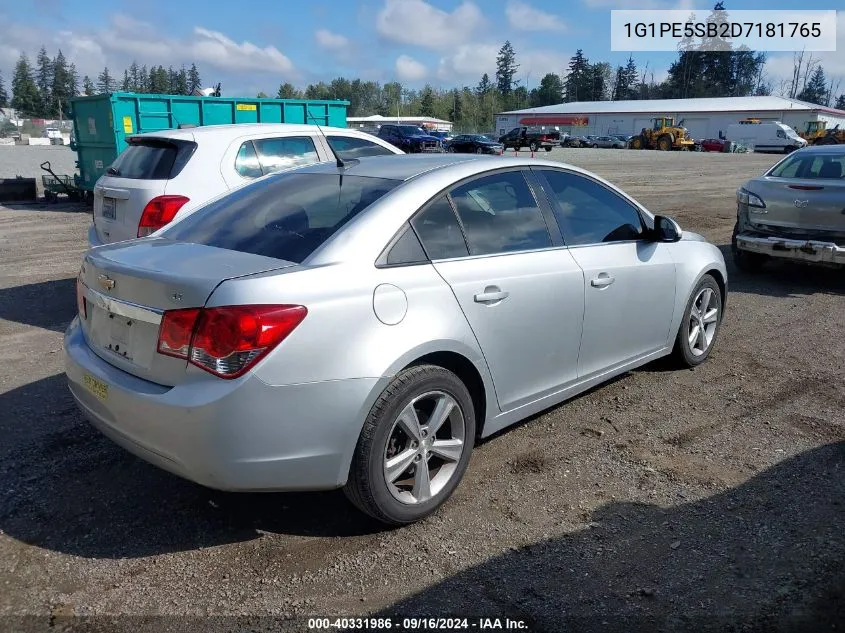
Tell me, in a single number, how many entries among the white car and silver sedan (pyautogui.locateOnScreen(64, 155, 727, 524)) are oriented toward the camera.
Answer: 0

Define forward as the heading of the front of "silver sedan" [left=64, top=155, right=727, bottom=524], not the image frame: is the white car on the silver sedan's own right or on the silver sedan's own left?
on the silver sedan's own left

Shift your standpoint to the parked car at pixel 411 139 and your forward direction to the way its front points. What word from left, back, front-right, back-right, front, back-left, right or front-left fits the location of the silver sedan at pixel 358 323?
front-right

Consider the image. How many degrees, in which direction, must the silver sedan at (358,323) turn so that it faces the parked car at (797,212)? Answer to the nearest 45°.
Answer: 0° — it already faces it

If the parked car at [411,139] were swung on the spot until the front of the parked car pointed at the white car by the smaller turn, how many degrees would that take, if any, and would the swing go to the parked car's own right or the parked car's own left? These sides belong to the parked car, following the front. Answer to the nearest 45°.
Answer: approximately 45° to the parked car's own right

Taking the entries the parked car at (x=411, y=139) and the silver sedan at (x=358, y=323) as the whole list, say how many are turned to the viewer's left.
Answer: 0

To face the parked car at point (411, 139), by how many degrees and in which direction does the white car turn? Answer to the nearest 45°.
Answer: approximately 45° to its left

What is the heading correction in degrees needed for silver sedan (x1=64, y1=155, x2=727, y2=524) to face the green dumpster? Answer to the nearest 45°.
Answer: approximately 45° to its left

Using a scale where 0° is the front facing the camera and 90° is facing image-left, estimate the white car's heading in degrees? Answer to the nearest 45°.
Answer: approximately 225°

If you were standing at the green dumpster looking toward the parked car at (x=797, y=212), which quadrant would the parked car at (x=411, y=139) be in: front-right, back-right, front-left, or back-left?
back-left

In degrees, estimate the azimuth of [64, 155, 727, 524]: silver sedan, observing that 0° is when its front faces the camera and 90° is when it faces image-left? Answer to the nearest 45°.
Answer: approximately 225°
